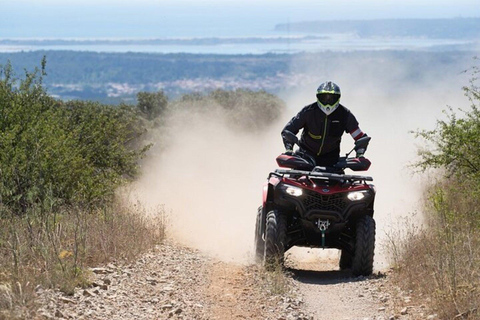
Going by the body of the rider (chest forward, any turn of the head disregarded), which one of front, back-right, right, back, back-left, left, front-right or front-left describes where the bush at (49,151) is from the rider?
back-right

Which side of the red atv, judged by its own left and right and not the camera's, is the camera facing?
front

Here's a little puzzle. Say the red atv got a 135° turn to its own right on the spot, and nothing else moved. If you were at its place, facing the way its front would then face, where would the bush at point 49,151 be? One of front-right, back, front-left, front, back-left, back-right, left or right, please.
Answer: front

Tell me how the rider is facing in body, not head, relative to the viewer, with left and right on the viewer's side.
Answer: facing the viewer

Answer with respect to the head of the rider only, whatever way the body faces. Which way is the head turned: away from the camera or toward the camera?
toward the camera
